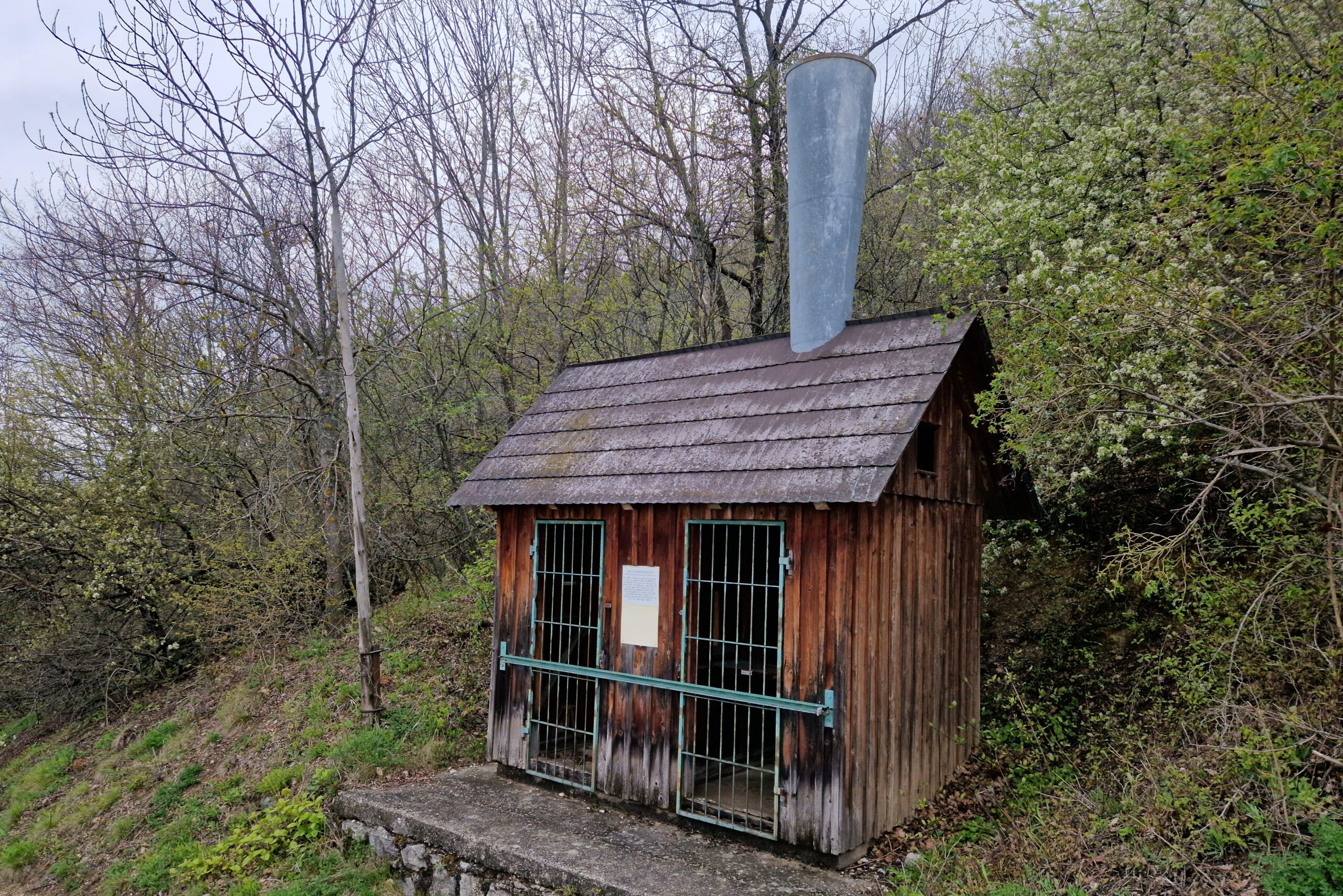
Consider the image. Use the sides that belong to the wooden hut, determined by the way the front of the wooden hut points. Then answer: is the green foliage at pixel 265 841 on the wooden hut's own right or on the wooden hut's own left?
on the wooden hut's own right

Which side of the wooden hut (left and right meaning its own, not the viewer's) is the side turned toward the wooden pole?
right

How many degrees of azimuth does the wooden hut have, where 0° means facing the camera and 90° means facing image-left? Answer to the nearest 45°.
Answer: approximately 45°
